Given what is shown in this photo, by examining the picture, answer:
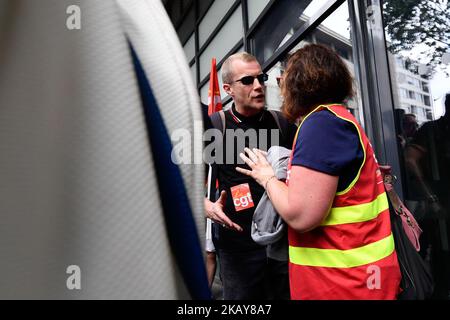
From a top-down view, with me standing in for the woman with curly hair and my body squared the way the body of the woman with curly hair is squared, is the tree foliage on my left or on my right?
on my right

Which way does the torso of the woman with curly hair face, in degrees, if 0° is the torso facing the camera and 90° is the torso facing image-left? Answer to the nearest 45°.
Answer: approximately 135°

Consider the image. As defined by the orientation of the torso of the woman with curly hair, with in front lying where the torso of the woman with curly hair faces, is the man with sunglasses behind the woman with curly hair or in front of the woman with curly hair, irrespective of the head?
in front

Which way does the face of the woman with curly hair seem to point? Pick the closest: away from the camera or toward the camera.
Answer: away from the camera
